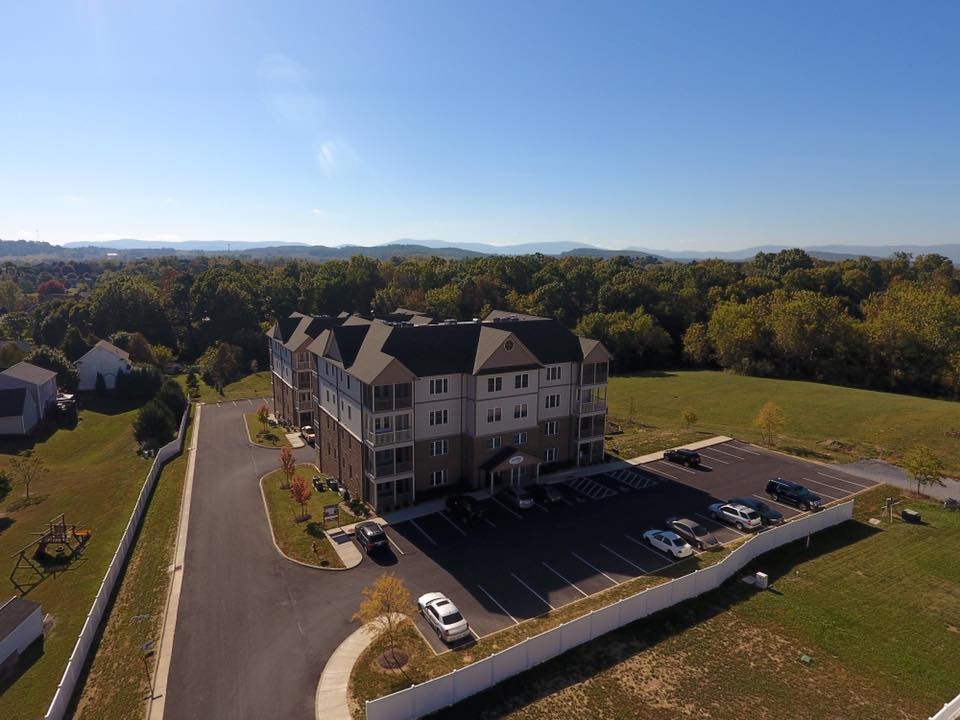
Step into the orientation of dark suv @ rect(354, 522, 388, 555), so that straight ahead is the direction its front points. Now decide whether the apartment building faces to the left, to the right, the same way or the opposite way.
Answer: the opposite way

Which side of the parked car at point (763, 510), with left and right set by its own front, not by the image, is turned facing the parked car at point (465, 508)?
right

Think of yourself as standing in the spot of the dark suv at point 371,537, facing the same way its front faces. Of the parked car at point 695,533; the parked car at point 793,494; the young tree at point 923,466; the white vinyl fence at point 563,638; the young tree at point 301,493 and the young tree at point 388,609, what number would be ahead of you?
1

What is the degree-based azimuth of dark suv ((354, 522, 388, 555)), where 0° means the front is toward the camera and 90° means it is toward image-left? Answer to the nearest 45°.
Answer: approximately 135°

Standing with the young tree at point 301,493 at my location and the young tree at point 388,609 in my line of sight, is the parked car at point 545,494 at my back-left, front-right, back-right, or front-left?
front-left

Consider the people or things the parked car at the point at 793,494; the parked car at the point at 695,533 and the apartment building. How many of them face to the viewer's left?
0

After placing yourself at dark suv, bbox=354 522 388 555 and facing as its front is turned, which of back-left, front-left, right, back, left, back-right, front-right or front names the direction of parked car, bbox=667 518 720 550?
back-right

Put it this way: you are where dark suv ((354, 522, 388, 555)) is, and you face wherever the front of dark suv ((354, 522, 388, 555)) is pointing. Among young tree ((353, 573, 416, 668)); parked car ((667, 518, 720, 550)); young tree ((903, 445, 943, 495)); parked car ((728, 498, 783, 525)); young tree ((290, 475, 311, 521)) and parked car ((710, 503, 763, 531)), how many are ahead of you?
1

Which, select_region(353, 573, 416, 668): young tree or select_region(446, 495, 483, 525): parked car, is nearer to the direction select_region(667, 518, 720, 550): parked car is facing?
the young tree

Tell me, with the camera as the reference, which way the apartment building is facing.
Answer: facing the viewer and to the right of the viewer

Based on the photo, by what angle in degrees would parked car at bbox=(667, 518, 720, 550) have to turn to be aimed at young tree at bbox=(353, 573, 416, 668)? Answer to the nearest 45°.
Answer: approximately 90° to its right

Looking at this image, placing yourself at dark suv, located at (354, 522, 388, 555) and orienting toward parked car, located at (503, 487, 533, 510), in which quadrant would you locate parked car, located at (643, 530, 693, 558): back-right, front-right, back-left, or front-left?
front-right

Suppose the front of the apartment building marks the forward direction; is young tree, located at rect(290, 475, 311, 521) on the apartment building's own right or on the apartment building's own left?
on the apartment building's own right

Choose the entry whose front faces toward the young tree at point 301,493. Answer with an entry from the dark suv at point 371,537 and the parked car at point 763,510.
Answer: the dark suv

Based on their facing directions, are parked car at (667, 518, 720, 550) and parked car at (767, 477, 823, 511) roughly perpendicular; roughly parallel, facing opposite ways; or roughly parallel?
roughly parallel

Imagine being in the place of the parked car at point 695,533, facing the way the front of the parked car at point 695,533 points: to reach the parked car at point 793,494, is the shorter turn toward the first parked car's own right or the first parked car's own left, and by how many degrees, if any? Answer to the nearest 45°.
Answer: approximately 90° to the first parked car's own left

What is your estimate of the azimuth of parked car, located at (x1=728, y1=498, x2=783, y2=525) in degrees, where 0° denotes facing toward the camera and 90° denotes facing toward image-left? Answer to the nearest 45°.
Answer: approximately 315°

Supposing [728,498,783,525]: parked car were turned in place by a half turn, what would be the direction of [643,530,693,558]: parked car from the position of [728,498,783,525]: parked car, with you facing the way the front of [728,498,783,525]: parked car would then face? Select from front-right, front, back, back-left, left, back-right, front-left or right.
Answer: left

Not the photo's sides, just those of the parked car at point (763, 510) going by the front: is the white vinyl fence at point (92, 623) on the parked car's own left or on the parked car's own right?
on the parked car's own right
